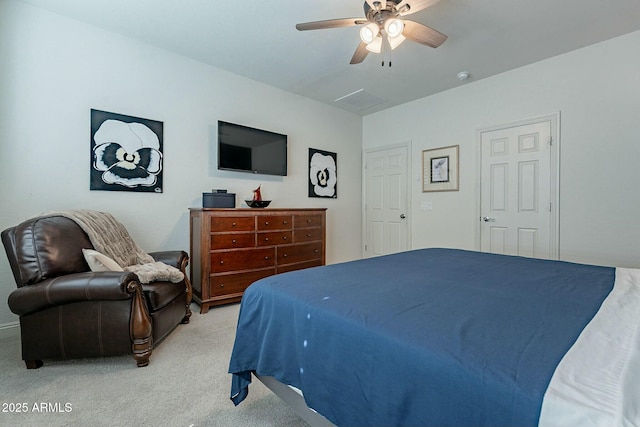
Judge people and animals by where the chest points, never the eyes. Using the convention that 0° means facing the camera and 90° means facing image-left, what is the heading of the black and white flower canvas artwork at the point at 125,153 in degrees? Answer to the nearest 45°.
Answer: approximately 315°

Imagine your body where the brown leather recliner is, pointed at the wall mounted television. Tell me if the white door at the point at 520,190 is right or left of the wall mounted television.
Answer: right

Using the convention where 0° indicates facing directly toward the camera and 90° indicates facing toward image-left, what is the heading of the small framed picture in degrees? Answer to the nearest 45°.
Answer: approximately 45°

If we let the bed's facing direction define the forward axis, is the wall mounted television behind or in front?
in front

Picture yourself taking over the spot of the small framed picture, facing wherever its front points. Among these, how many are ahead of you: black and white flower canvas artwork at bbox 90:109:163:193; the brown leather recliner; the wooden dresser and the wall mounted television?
4

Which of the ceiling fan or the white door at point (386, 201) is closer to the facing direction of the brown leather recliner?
the ceiling fan

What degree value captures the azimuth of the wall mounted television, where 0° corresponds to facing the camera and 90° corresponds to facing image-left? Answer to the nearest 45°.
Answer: approximately 315°

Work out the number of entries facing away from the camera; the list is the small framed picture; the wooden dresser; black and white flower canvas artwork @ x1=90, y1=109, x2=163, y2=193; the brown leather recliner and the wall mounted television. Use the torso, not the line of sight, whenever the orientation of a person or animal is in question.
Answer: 0

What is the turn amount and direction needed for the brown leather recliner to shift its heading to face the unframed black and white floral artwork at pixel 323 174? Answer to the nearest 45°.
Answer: approximately 45° to its left

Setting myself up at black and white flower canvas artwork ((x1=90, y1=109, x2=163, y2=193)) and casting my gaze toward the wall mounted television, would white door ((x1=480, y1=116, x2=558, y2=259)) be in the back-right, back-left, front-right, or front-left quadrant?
front-right

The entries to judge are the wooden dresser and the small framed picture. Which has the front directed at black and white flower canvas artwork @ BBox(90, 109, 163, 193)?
the small framed picture

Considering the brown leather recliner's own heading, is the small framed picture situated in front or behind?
in front

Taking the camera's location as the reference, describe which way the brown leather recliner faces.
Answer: facing the viewer and to the right of the viewer

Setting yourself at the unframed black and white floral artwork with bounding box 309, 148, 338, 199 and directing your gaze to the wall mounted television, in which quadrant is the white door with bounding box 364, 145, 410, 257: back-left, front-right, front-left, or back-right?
back-left

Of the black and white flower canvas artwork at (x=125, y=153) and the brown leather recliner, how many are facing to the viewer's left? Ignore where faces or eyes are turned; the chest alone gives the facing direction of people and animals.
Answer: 0

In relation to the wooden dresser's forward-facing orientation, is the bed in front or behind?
in front
